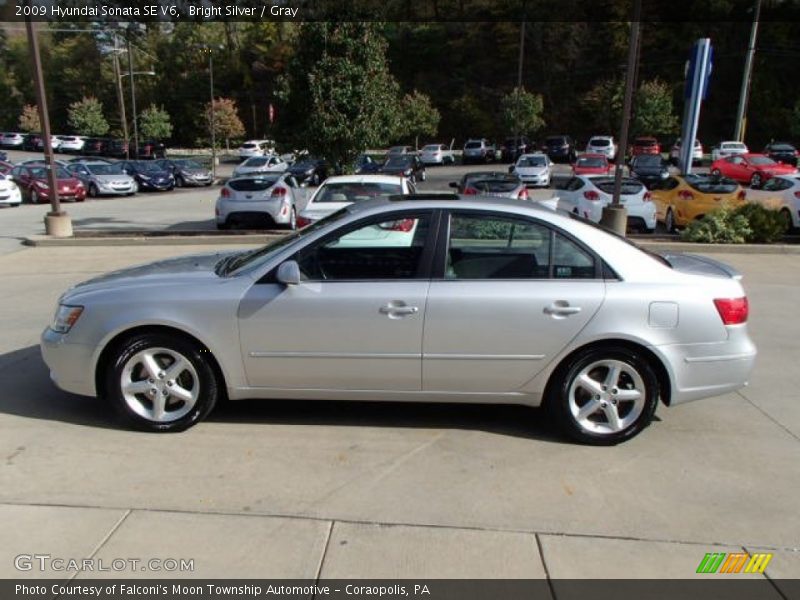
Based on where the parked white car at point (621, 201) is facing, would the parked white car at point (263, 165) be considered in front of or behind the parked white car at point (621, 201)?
in front

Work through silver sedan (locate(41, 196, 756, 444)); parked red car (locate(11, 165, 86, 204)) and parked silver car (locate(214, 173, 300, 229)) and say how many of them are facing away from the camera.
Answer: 1

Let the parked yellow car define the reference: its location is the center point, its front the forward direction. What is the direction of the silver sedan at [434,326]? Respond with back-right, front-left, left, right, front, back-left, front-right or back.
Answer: back-left

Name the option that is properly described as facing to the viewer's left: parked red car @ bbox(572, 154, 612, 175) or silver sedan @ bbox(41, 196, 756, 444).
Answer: the silver sedan

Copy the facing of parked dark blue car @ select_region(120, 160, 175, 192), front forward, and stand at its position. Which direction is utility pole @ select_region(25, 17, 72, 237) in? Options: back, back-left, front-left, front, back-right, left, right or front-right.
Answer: front-right

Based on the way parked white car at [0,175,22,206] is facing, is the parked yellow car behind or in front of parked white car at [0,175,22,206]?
in front

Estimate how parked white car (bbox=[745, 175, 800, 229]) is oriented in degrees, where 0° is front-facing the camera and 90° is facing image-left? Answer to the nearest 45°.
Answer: approximately 135°

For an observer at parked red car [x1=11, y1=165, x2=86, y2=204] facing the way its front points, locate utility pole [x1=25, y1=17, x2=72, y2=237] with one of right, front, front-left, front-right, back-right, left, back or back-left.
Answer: front-right

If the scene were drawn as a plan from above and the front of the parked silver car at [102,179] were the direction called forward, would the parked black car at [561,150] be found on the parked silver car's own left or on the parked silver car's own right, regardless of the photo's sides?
on the parked silver car's own left

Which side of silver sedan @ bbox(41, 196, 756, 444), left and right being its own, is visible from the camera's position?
left
